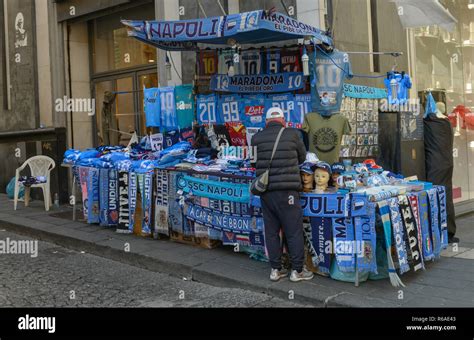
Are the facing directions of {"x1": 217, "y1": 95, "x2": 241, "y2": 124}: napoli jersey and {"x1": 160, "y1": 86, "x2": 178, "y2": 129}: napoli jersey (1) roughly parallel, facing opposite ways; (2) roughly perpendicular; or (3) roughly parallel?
roughly parallel

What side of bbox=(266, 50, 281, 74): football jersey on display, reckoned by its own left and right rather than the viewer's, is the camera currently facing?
back

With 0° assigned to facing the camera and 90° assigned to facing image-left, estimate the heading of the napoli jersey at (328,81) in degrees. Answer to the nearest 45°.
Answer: approximately 180°

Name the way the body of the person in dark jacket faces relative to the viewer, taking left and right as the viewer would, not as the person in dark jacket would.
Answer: facing away from the viewer

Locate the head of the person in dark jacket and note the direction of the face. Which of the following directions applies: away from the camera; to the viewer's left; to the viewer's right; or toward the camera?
away from the camera

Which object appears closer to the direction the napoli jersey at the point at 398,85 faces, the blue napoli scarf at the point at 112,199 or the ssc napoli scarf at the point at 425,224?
the ssc napoli scarf

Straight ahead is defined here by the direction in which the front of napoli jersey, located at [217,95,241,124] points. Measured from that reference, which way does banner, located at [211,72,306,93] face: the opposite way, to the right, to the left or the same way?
the opposite way

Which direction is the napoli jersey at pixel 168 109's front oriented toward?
away from the camera
